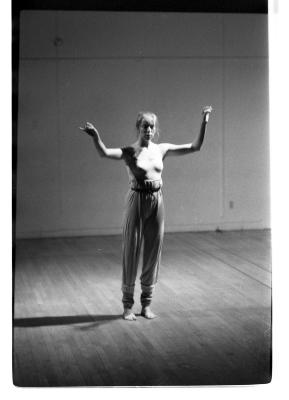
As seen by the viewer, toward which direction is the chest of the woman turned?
toward the camera
